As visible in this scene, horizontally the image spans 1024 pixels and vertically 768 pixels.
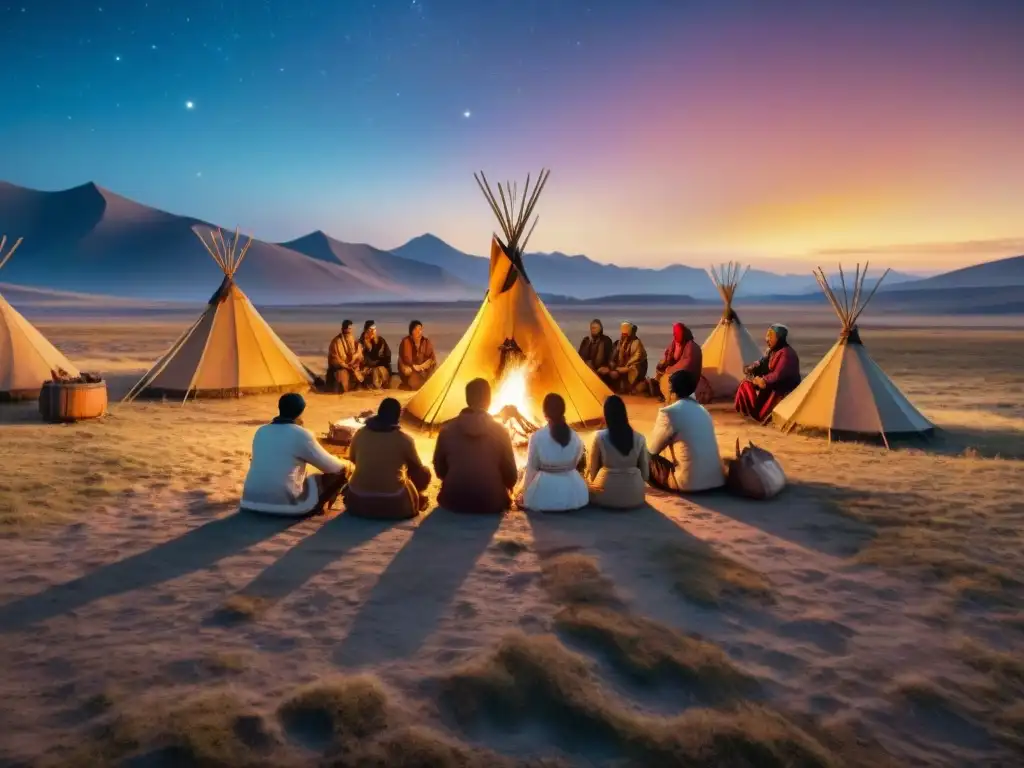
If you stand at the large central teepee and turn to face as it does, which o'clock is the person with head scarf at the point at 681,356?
The person with head scarf is roughly at 8 o'clock from the large central teepee.

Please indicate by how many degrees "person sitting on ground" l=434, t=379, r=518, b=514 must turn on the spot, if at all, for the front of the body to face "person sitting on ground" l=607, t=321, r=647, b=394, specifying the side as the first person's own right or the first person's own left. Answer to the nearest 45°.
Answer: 0° — they already face them

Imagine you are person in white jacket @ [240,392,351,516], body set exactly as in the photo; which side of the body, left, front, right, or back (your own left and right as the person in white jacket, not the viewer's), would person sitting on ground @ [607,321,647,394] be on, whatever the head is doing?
front

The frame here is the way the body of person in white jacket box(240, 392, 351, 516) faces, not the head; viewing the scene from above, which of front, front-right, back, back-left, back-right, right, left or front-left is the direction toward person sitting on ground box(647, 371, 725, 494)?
front-right

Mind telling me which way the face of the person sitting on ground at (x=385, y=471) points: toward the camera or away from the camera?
away from the camera

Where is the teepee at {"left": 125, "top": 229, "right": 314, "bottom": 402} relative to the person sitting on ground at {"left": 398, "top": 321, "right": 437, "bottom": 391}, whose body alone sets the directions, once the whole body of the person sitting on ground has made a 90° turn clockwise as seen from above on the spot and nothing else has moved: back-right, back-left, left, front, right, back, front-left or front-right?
front

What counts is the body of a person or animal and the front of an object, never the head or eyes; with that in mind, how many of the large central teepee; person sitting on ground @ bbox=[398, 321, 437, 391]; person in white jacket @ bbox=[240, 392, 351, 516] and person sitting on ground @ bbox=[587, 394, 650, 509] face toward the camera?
2

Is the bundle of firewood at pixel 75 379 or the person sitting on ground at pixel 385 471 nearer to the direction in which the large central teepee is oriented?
the person sitting on ground

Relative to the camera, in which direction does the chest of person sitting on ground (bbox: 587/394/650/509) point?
away from the camera

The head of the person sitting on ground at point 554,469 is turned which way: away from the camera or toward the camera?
away from the camera

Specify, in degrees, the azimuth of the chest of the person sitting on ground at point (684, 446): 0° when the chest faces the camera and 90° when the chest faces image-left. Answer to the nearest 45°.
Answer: approximately 135°

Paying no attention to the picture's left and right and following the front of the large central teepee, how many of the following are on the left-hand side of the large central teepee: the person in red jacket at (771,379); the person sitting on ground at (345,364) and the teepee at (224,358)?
1

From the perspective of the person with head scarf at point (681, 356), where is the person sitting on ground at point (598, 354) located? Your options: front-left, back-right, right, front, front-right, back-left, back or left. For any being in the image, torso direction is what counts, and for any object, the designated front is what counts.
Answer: right

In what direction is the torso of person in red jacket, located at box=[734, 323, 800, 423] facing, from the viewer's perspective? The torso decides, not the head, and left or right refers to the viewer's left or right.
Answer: facing the viewer and to the left of the viewer

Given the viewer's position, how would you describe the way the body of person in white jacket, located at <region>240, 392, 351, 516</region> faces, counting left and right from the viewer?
facing away from the viewer and to the right of the viewer

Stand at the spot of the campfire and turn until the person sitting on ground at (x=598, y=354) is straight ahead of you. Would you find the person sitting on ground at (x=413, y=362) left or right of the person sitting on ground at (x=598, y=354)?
left

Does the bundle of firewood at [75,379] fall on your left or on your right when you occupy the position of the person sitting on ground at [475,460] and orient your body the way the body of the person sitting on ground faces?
on your left

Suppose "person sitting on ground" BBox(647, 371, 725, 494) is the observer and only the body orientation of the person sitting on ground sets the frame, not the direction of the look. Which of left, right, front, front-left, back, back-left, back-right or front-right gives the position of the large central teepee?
front

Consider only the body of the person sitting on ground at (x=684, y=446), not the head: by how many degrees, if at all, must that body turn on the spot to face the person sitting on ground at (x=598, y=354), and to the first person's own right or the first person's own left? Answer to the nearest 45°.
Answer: approximately 45° to the first person's own right
